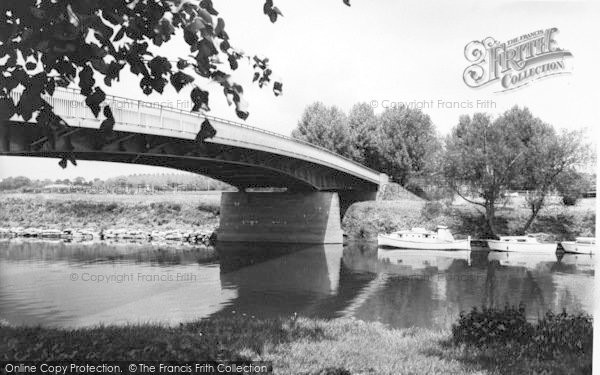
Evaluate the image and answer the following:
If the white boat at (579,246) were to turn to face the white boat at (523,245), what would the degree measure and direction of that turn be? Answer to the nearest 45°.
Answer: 0° — it already faces it

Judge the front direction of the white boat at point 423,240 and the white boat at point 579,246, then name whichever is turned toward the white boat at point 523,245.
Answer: the white boat at point 579,246

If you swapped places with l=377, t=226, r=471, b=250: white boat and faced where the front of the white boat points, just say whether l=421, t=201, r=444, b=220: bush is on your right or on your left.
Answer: on your right

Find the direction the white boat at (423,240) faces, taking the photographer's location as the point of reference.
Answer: facing to the left of the viewer

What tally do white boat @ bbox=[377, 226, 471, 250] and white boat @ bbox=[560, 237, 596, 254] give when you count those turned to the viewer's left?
2

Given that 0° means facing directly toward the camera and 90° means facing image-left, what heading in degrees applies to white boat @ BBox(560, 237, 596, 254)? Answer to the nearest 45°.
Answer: approximately 90°

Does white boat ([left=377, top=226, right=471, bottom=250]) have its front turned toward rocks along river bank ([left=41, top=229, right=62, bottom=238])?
yes
